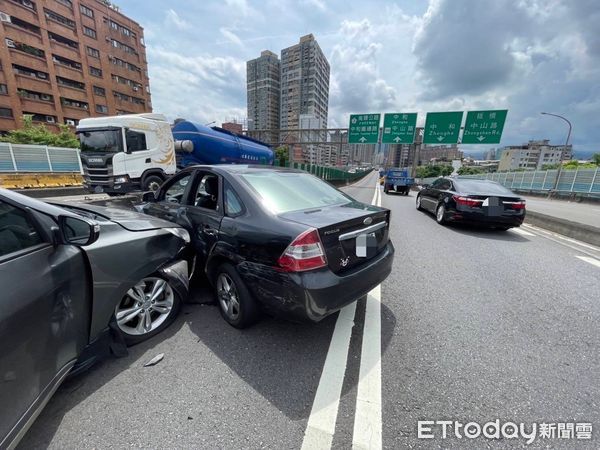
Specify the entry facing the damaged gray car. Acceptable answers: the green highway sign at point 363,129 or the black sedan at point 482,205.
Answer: the green highway sign

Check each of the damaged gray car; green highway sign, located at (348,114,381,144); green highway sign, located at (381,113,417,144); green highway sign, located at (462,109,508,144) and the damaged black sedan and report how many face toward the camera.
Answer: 3

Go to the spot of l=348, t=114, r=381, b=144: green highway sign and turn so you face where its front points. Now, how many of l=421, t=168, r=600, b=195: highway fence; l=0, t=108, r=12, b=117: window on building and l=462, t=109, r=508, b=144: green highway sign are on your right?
1

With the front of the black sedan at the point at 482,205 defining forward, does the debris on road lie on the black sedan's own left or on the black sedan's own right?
on the black sedan's own left

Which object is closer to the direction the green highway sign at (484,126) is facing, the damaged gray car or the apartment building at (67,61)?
the damaged gray car

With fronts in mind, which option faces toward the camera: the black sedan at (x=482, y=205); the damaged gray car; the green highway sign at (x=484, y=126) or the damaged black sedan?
the green highway sign

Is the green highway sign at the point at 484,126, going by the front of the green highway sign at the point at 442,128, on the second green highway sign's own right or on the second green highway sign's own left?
on the second green highway sign's own left

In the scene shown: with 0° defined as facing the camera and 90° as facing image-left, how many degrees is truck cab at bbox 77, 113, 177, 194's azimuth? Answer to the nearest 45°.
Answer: approximately 45°

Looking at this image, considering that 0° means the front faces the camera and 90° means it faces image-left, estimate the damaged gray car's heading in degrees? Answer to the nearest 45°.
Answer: approximately 225°

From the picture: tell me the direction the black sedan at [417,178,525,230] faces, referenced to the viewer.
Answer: facing away from the viewer and to the left of the viewer

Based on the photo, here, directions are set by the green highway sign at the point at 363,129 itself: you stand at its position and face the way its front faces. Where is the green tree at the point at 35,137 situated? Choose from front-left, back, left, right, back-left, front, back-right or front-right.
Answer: right

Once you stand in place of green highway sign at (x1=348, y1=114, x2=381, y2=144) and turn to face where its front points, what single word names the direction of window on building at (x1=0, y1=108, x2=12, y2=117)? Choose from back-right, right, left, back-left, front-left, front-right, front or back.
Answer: right
